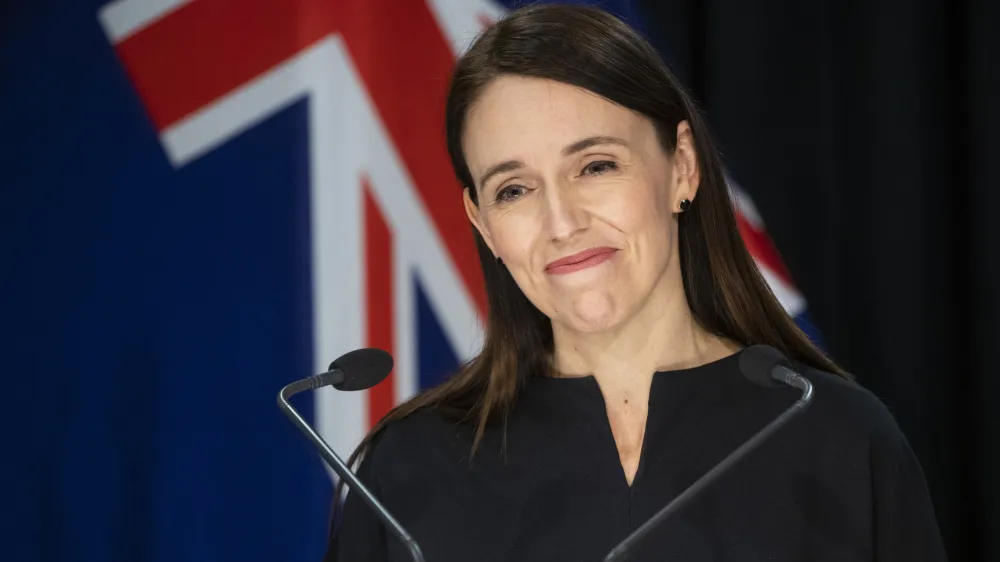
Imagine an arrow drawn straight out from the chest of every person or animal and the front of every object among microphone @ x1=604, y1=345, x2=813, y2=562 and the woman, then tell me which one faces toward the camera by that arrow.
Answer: the woman

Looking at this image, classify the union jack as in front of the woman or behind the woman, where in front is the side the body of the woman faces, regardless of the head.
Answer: behind

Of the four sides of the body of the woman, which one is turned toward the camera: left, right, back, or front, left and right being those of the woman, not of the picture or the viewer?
front

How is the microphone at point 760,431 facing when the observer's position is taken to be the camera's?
facing away from the viewer and to the left of the viewer

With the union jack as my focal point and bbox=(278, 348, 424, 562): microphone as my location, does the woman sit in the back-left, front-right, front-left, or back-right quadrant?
front-right

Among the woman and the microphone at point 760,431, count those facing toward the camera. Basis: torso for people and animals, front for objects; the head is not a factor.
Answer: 1
